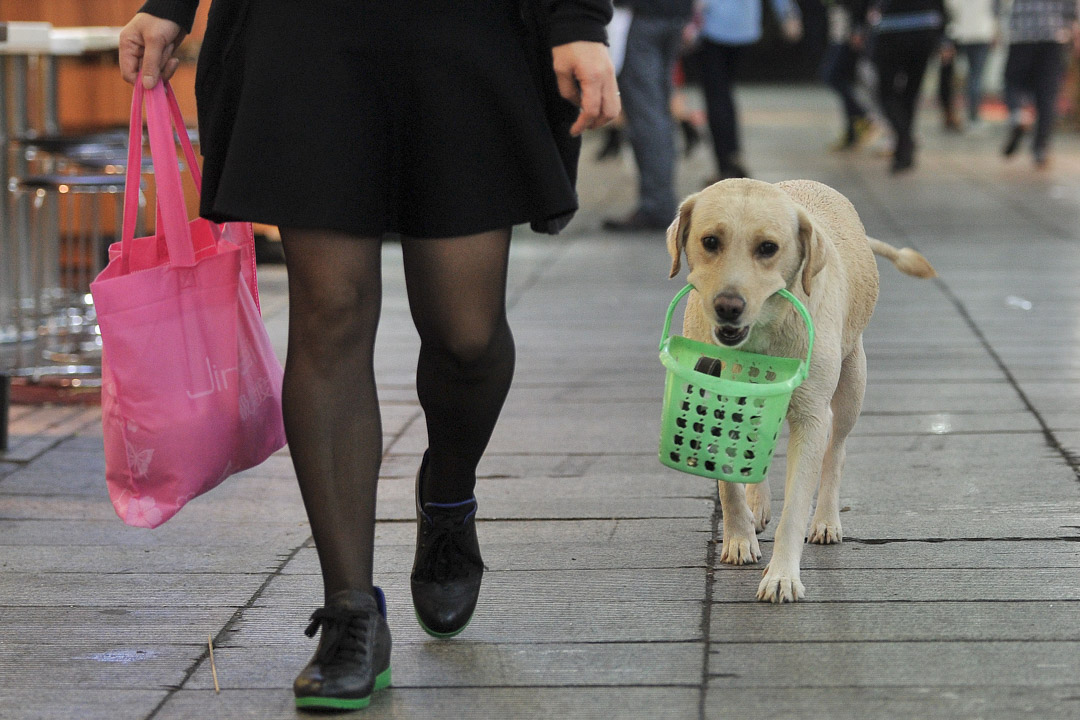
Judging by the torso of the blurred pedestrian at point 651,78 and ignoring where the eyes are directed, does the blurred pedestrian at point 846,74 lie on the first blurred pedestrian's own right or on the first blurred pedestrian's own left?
on the first blurred pedestrian's own right

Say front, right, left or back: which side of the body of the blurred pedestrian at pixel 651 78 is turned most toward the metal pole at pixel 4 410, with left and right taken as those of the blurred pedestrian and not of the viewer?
left

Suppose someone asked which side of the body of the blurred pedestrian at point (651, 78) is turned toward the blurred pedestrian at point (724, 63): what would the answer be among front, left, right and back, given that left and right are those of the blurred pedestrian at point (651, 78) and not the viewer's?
right

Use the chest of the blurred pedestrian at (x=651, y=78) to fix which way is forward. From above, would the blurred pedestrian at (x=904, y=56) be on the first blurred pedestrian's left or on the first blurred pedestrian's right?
on the first blurred pedestrian's right
